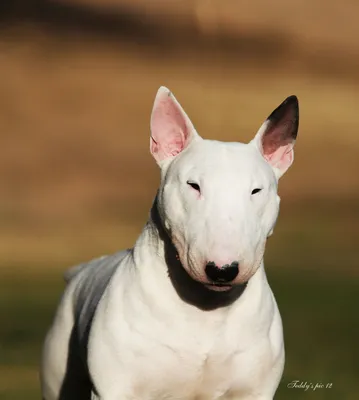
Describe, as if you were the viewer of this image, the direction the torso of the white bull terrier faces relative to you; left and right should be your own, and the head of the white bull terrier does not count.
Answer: facing the viewer and to the right of the viewer
